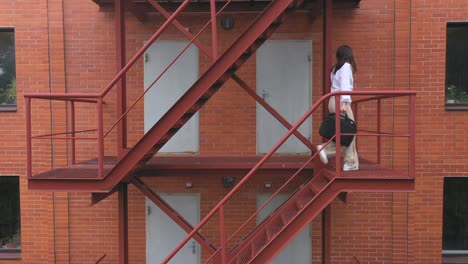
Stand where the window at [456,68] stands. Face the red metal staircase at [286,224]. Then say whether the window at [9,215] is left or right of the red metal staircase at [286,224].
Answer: right

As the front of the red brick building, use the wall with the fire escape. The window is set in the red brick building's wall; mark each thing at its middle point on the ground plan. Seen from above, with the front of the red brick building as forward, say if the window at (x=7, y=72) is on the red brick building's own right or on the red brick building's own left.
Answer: on the red brick building's own right

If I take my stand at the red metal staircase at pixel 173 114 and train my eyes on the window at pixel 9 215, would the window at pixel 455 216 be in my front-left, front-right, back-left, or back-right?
back-right

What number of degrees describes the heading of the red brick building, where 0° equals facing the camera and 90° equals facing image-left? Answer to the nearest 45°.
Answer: approximately 0°

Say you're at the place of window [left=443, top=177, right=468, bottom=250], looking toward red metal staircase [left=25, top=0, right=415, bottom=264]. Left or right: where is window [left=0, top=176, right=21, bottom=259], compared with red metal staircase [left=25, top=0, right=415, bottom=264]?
right

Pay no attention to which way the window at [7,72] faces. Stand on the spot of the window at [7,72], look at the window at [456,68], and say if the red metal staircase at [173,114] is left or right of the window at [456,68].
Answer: right

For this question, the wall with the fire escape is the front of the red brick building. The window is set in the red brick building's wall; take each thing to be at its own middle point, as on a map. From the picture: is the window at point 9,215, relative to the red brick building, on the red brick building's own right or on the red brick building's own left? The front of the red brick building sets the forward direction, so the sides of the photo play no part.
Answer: on the red brick building's own right
